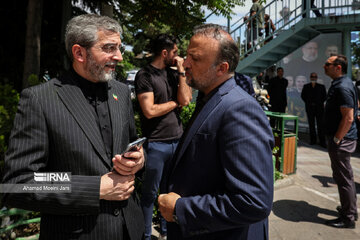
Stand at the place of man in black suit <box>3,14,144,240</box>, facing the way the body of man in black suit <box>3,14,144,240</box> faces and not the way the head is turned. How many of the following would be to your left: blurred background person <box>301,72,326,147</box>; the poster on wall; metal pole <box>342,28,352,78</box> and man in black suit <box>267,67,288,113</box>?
4

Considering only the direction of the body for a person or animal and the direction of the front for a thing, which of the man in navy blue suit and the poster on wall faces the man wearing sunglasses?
the poster on wall

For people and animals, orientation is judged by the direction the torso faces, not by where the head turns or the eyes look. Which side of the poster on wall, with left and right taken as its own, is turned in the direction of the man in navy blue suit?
front

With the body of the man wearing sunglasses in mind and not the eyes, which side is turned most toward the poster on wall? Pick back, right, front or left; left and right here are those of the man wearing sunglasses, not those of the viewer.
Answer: right

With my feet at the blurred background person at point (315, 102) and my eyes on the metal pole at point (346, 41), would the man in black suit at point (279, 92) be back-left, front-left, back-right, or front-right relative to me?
back-left

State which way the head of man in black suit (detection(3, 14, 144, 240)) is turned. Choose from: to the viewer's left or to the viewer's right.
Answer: to the viewer's right

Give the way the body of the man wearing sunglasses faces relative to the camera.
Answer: to the viewer's left

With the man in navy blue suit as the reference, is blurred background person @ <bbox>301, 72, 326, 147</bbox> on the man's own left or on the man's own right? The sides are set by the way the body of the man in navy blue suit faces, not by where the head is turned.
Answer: on the man's own right

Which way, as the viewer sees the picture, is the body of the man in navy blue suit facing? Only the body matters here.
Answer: to the viewer's left

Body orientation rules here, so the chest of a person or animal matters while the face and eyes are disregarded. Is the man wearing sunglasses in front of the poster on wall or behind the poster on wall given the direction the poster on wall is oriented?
in front

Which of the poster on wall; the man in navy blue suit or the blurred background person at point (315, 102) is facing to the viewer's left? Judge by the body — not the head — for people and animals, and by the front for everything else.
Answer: the man in navy blue suit

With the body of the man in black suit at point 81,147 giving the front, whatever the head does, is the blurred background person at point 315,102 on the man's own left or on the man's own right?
on the man's own left
